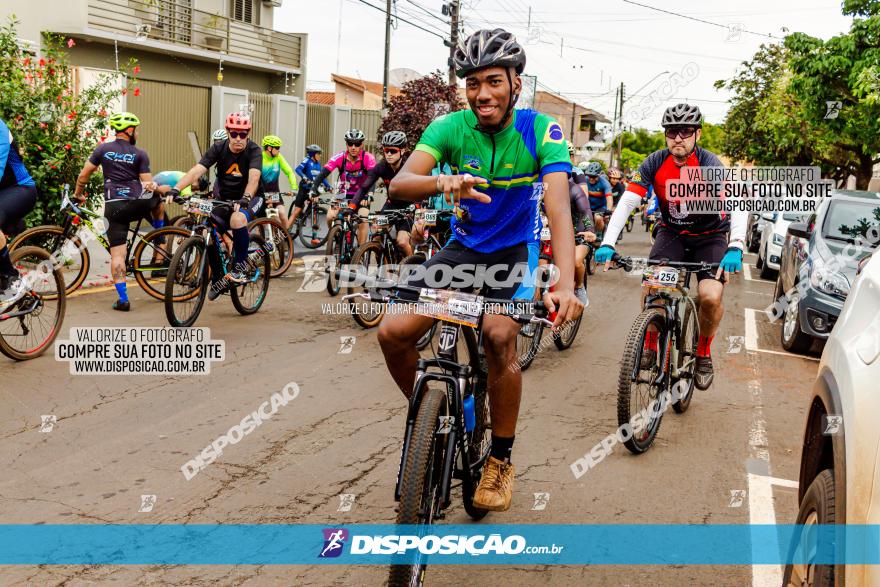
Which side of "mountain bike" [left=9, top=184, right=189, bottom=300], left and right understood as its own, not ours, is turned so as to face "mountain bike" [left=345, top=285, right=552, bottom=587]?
left

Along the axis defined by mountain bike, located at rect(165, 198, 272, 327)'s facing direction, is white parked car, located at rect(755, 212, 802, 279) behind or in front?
behind

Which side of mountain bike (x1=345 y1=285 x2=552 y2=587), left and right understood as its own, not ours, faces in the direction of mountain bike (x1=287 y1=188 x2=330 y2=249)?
back

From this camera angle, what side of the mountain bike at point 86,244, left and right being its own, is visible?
left

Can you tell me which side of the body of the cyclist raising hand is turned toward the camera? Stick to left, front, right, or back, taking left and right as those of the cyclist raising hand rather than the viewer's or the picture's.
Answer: front

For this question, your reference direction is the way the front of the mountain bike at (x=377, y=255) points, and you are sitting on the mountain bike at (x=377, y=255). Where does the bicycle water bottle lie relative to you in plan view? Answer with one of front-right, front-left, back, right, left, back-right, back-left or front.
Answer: front-left

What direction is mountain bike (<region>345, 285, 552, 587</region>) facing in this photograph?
toward the camera

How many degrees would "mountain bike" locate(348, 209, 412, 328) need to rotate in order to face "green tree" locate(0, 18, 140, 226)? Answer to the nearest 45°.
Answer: approximately 90° to its right

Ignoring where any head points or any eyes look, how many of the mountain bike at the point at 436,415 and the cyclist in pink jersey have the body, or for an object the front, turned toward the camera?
2

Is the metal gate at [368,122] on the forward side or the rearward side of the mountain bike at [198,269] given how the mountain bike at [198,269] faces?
on the rearward side

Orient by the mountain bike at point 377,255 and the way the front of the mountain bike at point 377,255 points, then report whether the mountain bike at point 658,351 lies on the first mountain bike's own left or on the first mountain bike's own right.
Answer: on the first mountain bike's own left

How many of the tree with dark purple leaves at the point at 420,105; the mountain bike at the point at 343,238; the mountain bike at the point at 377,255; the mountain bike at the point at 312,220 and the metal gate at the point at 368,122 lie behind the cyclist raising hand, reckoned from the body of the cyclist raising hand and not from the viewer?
5

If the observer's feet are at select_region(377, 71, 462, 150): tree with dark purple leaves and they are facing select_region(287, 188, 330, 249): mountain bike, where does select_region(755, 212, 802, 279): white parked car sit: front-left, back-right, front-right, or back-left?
front-left

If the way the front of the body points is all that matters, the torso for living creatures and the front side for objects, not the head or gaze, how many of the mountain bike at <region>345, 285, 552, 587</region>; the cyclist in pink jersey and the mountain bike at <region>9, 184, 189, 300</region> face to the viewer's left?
1

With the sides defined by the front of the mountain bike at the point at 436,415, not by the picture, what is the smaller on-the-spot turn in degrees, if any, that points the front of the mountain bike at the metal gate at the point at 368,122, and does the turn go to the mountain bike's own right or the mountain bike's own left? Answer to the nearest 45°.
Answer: approximately 180°

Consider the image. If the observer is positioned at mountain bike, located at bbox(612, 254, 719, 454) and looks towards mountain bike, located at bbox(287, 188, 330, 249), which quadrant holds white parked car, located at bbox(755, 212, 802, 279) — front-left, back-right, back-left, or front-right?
front-right

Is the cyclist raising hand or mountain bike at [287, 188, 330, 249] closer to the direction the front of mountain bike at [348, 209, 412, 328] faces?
the cyclist raising hand

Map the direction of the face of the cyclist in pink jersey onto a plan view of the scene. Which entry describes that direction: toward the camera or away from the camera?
toward the camera
